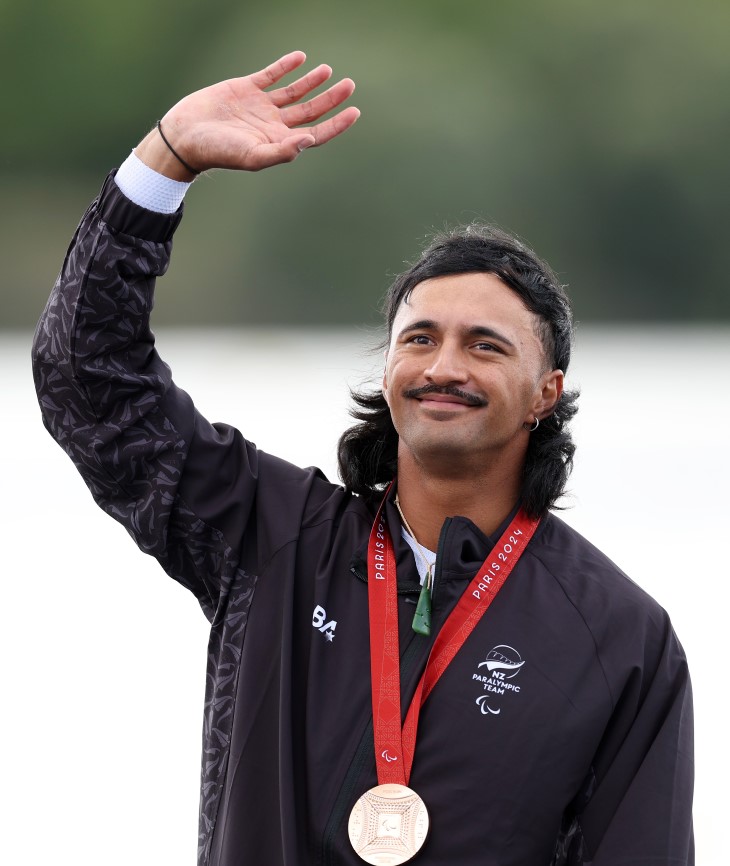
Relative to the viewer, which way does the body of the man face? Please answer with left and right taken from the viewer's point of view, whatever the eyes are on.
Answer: facing the viewer and to the left of the viewer
